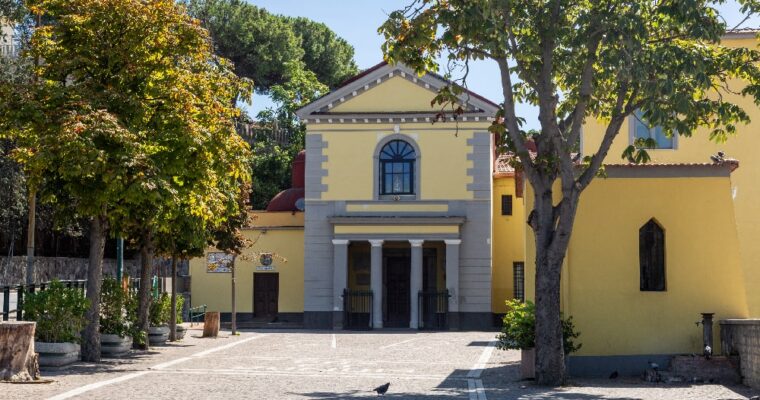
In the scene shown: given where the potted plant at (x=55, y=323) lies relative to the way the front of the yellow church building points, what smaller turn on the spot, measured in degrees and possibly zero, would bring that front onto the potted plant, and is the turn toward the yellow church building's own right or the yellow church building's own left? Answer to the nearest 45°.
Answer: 0° — it already faces it

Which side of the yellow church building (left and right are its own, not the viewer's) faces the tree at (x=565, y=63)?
front

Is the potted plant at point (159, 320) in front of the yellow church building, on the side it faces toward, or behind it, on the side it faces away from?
in front

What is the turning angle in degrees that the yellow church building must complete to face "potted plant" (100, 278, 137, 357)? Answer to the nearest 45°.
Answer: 0° — it already faces it

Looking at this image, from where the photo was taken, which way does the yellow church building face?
toward the camera

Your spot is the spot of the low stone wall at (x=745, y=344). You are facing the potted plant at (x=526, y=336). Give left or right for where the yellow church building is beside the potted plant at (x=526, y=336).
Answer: right

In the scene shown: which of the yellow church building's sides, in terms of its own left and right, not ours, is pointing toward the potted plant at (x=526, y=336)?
front

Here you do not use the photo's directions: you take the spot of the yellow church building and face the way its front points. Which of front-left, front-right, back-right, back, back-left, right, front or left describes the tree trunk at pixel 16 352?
front

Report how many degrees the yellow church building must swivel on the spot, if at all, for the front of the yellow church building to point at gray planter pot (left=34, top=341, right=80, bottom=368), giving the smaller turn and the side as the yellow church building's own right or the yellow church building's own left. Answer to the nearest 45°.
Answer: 0° — it already faces it

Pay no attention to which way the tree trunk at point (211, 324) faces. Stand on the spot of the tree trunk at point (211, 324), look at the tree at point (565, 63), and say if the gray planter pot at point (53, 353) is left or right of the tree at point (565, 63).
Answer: right

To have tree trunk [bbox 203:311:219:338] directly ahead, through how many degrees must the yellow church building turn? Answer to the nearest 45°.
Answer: approximately 45° to its right
